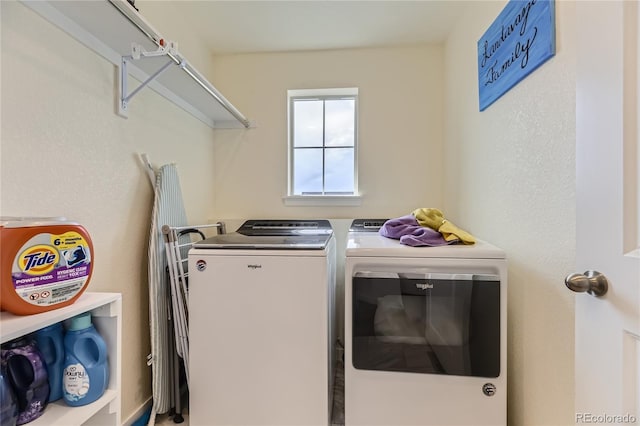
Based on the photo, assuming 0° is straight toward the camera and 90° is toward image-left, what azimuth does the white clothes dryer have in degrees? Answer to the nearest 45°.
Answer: approximately 0°

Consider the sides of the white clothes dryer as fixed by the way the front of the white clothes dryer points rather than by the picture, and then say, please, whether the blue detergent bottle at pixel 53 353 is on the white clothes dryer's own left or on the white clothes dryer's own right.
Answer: on the white clothes dryer's own right

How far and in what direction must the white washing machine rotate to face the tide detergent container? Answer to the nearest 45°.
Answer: approximately 45° to its right

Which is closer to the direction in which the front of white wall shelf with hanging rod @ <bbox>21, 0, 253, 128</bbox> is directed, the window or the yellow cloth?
the yellow cloth

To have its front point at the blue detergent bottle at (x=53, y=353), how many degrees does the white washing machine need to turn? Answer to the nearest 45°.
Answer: approximately 45° to its right

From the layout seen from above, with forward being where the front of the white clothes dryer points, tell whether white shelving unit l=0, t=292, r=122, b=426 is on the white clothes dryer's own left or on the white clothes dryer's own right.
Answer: on the white clothes dryer's own right

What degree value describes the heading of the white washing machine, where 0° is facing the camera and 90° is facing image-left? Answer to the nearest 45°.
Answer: approximately 0°

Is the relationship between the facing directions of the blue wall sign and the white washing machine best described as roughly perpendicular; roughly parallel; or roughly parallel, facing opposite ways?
roughly perpendicular

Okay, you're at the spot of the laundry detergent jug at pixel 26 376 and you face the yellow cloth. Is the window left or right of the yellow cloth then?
left

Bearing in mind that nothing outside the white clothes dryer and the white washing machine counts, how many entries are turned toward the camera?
2

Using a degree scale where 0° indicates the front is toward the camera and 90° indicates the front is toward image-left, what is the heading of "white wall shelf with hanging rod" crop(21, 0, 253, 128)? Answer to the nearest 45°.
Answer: approximately 315°
